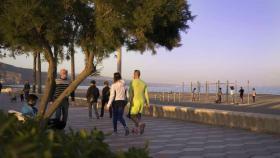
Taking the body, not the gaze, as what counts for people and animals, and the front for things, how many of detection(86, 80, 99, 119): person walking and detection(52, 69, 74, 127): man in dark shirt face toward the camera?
2
